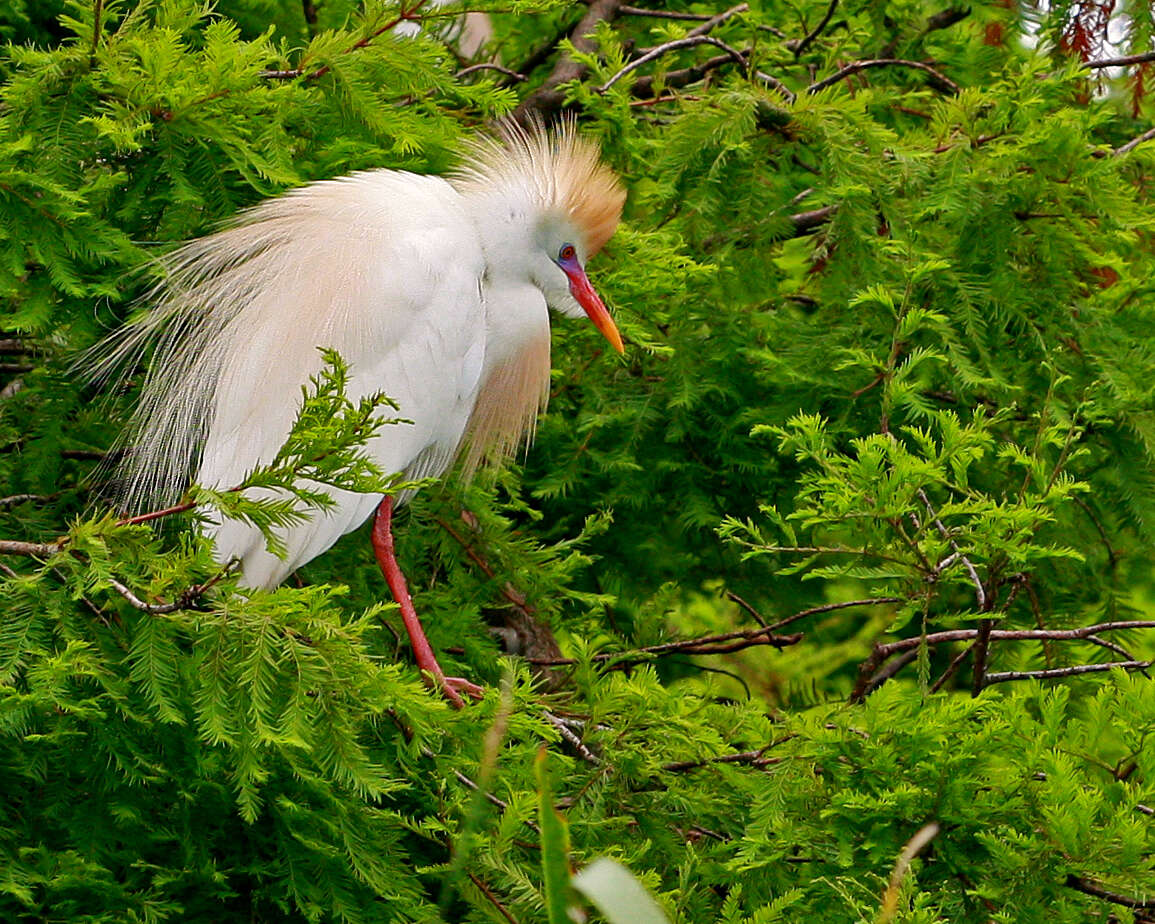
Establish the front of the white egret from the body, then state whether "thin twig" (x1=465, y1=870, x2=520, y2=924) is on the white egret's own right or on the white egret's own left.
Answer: on the white egret's own right

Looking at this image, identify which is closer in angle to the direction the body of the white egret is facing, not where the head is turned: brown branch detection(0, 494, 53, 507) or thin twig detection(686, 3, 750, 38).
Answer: the thin twig

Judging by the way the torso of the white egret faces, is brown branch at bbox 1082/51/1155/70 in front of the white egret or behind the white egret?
in front

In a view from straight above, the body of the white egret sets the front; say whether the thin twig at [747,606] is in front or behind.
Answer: in front

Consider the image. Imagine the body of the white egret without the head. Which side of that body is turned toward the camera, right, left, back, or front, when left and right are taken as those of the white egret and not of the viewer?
right

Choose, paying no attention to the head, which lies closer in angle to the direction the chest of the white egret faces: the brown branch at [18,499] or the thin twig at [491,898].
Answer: the thin twig

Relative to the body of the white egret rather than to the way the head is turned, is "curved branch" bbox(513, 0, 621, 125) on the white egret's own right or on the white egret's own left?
on the white egret's own left

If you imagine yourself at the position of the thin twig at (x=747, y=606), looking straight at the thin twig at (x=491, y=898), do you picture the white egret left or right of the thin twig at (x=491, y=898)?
right

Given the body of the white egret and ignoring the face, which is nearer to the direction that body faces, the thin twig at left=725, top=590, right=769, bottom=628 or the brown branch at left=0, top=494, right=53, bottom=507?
the thin twig

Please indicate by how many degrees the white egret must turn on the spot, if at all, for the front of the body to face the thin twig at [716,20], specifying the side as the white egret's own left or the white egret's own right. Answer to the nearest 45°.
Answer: approximately 45° to the white egret's own left
